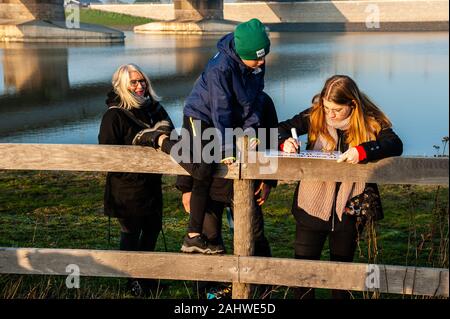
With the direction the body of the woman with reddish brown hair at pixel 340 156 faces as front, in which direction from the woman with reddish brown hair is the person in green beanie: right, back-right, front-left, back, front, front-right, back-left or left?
right

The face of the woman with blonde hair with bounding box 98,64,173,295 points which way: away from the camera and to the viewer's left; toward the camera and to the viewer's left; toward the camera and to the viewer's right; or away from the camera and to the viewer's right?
toward the camera and to the viewer's right

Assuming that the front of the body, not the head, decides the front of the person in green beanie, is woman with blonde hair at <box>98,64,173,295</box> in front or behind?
behind

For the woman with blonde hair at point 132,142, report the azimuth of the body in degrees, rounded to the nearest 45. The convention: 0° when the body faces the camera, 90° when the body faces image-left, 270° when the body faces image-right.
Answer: approximately 315°

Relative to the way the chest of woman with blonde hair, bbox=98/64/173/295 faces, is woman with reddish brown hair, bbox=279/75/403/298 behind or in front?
in front

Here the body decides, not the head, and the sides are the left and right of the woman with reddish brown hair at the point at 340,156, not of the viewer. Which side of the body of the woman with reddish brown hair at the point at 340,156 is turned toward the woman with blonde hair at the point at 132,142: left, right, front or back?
right
